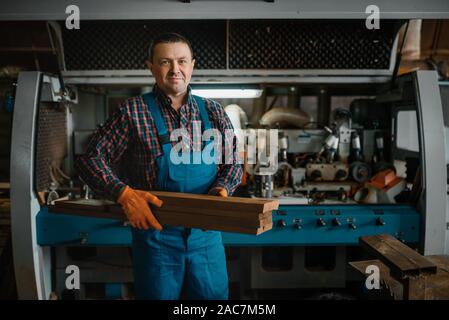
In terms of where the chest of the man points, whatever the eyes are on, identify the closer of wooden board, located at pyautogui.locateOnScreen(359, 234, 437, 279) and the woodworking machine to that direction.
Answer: the wooden board

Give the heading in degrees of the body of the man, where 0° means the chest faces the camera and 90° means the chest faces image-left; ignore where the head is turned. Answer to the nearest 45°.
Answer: approximately 0°

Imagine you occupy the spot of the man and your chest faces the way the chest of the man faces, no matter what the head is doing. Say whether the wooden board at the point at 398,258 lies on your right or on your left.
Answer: on your left

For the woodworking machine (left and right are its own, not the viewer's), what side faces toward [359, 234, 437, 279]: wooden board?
front

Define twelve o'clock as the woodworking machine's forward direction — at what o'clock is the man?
The man is roughly at 1 o'clock from the woodworking machine.

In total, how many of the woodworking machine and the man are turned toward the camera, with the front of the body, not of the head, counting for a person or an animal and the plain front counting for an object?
2
